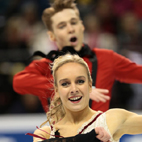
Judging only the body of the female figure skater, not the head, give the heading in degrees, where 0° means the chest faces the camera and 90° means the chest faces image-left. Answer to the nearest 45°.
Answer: approximately 0°
